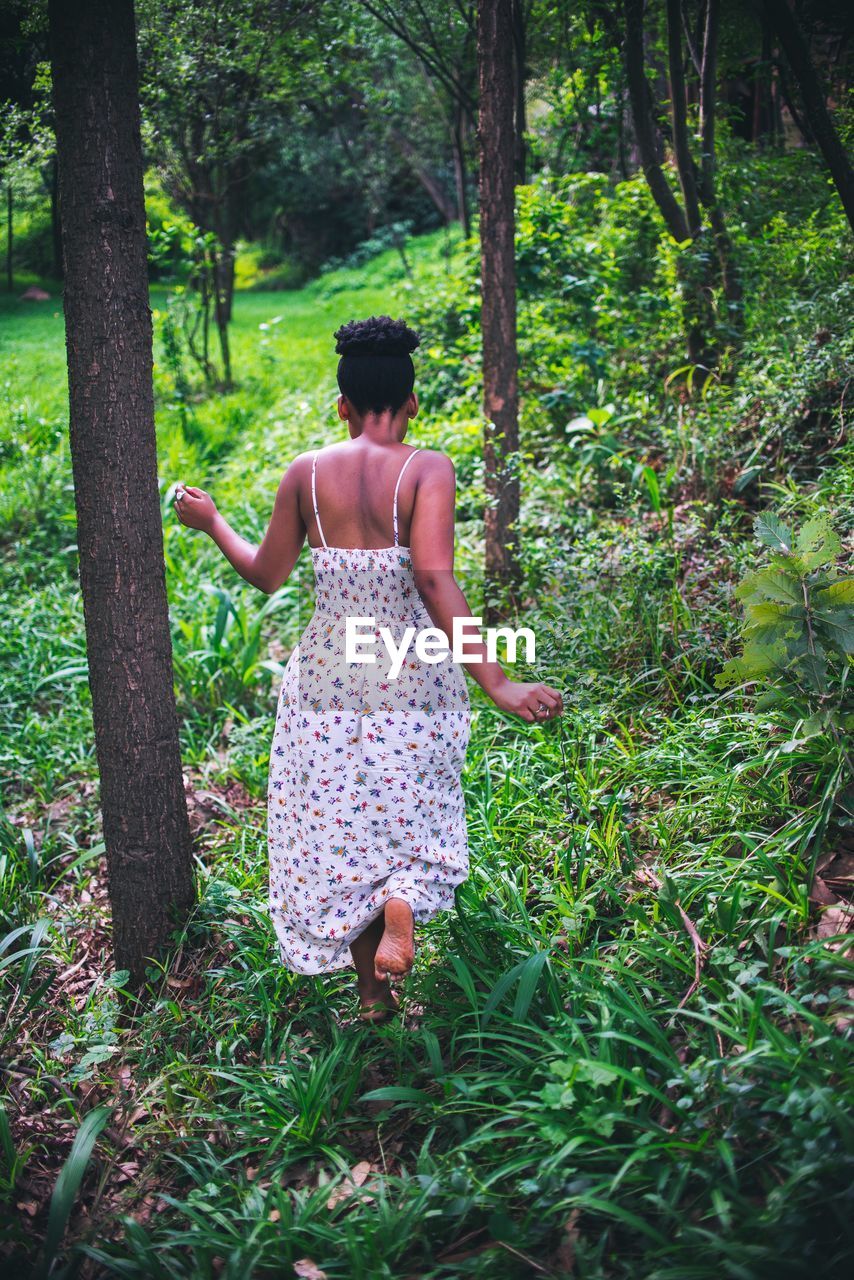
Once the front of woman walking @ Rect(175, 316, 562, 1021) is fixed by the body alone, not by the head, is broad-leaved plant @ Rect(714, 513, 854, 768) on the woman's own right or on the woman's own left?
on the woman's own right

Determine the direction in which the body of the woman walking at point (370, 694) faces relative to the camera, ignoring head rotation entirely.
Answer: away from the camera

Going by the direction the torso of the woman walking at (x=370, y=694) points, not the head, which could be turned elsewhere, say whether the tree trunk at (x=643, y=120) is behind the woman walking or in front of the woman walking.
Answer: in front

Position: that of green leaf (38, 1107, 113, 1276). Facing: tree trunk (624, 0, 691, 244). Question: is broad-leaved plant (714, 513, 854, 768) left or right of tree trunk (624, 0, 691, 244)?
right

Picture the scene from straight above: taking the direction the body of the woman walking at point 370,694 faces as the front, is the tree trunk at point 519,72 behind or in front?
in front

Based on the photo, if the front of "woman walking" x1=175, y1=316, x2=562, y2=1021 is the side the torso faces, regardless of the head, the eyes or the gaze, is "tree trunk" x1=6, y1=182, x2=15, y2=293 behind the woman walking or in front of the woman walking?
in front

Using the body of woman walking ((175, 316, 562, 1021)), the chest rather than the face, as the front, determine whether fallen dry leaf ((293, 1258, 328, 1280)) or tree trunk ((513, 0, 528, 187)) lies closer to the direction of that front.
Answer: the tree trunk
